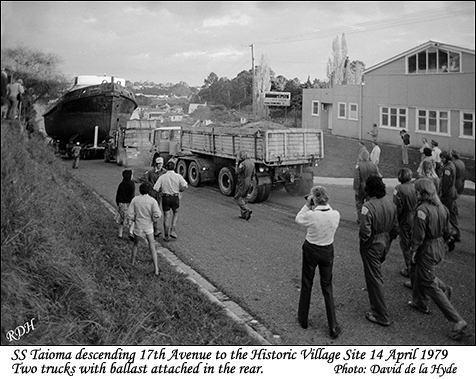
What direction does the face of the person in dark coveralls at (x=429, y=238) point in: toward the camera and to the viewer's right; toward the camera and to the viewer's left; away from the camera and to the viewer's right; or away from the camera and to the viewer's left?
away from the camera and to the viewer's left

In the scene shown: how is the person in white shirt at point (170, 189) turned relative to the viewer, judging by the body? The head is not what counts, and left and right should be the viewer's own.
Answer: facing away from the viewer

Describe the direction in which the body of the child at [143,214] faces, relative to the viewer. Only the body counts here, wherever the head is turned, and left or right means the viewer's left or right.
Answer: facing away from the viewer

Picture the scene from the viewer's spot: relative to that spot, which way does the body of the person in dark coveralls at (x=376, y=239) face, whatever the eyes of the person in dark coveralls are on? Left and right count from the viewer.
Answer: facing away from the viewer and to the left of the viewer
